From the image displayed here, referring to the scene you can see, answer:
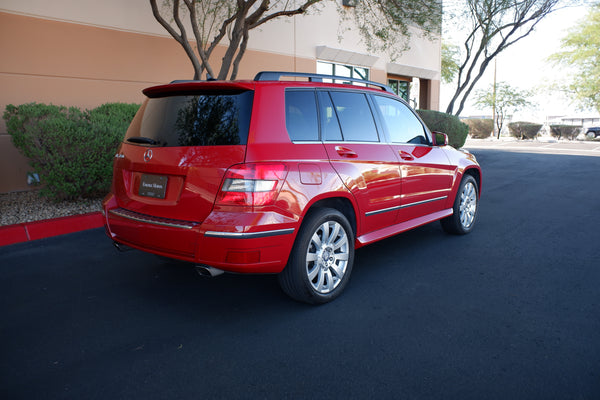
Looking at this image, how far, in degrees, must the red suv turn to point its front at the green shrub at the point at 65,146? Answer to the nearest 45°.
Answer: approximately 90° to its left

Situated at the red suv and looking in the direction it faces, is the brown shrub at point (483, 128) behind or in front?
in front

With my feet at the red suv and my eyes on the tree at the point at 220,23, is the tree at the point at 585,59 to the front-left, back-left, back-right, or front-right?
front-right

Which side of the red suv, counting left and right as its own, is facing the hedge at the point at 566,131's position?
front

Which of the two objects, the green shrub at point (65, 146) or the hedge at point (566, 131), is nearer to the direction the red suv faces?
the hedge

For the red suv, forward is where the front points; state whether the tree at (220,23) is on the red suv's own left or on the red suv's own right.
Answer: on the red suv's own left

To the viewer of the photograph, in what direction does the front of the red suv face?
facing away from the viewer and to the right of the viewer

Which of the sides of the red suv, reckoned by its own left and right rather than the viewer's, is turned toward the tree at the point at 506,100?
front

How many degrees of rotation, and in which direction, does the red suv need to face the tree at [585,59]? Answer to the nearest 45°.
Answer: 0° — it already faces it

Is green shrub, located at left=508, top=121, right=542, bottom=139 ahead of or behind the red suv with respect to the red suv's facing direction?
ahead
